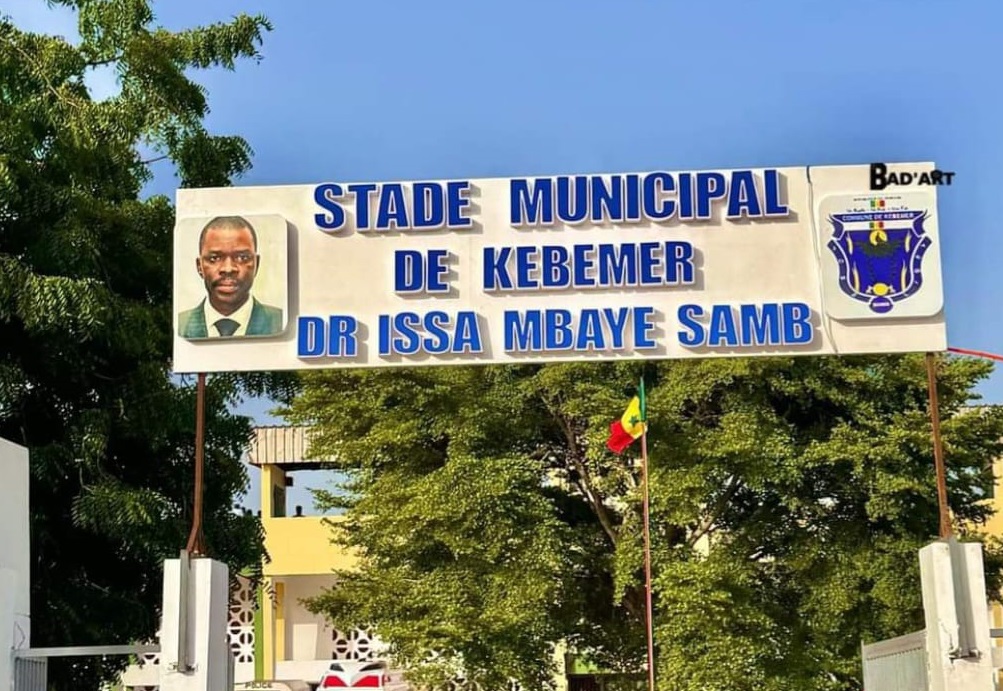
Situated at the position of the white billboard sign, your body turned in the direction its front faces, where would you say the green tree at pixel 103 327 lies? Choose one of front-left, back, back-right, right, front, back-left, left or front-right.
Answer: back-right

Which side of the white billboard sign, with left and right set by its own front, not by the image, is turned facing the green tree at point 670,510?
back

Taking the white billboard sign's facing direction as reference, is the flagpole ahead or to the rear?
to the rear

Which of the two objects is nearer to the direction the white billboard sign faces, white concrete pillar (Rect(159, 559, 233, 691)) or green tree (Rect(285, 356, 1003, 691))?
the white concrete pillar

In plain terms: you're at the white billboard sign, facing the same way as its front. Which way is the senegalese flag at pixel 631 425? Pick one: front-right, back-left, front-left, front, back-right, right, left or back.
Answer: back
